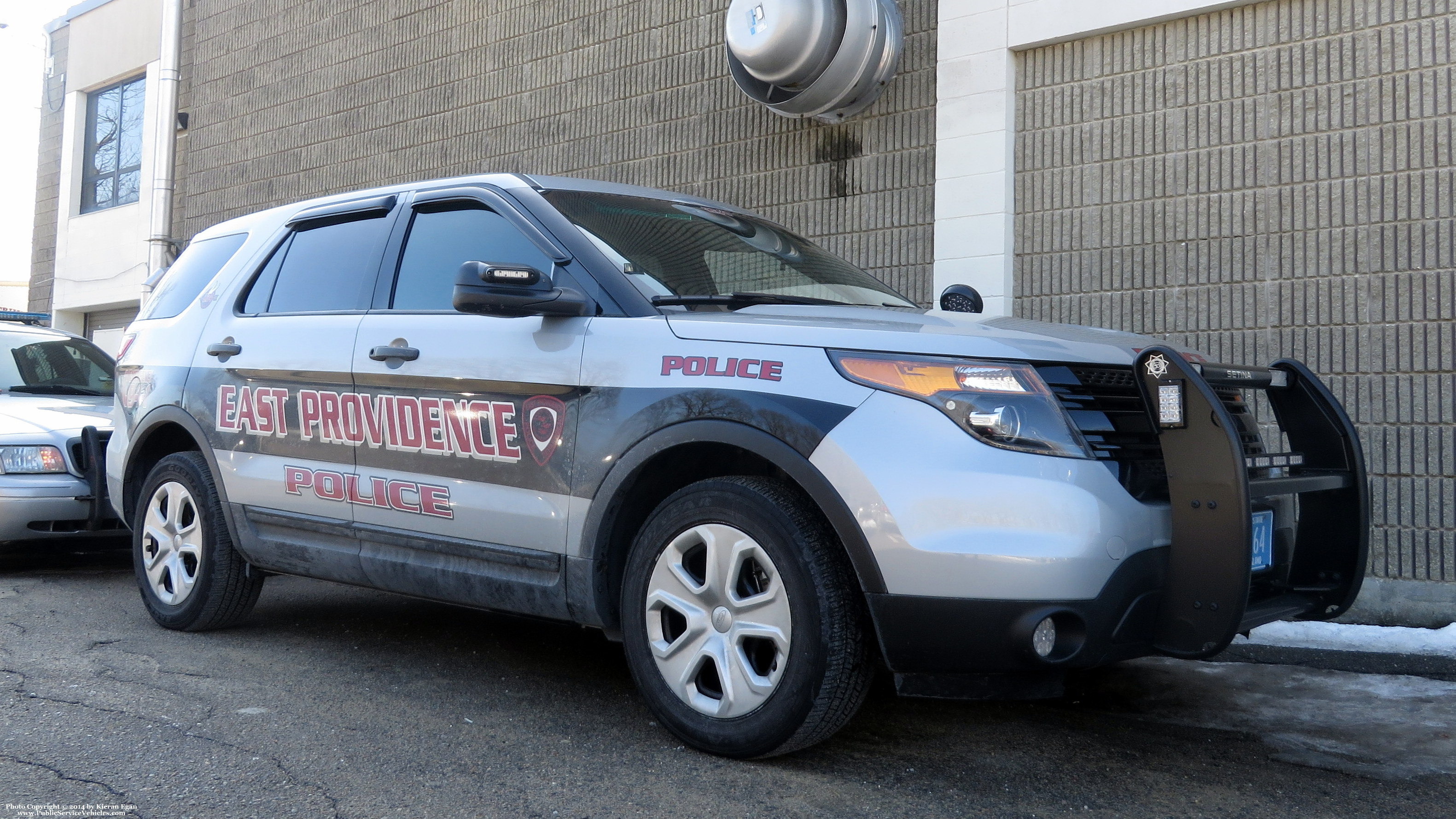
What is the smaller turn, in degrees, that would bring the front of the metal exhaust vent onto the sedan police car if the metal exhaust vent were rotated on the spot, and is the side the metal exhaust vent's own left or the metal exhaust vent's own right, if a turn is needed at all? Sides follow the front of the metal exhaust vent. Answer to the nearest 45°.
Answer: approximately 45° to the metal exhaust vent's own right

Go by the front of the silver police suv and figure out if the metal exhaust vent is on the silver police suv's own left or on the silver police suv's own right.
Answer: on the silver police suv's own left

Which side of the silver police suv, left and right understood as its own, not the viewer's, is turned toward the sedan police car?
back

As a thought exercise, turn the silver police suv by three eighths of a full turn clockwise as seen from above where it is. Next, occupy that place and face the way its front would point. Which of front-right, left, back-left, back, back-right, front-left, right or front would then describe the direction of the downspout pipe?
front-right

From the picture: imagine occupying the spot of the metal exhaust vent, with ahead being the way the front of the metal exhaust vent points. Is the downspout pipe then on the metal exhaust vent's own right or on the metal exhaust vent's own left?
on the metal exhaust vent's own right

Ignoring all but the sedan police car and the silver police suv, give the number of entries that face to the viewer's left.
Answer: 0

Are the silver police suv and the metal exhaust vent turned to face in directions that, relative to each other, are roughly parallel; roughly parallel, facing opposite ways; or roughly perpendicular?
roughly perpendicular

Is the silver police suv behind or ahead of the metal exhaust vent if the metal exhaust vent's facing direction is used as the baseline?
ahead

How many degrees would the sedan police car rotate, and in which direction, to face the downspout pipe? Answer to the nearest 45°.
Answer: approximately 135° to its left
